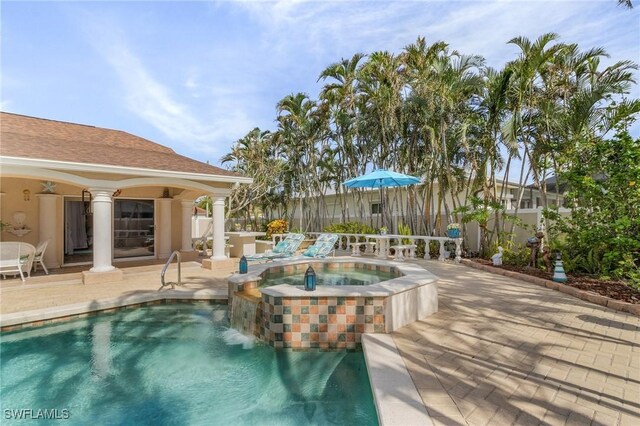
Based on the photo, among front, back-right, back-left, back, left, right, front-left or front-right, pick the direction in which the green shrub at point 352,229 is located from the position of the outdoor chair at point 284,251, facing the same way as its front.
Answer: back

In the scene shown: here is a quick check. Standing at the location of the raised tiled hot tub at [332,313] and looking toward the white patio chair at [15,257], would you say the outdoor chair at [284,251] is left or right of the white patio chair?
right

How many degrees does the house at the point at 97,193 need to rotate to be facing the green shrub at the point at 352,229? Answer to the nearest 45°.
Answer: approximately 45° to its left

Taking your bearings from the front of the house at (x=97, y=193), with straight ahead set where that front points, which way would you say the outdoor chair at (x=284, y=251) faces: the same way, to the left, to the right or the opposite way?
to the right

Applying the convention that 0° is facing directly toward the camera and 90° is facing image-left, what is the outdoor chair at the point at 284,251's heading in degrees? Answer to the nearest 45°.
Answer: approximately 45°

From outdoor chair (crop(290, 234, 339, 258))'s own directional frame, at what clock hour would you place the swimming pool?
The swimming pool is roughly at 11 o'clock from the outdoor chair.

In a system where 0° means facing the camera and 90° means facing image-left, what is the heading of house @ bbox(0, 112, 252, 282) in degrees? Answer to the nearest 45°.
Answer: approximately 315°
